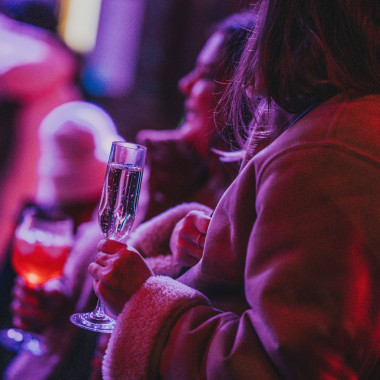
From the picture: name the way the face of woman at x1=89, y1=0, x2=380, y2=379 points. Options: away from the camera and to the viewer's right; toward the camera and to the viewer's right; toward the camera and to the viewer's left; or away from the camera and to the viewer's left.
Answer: away from the camera and to the viewer's left
